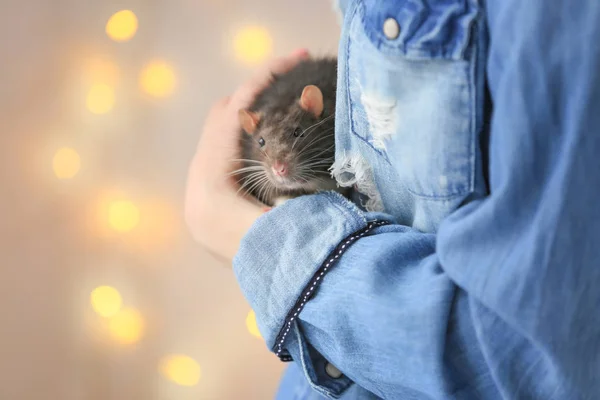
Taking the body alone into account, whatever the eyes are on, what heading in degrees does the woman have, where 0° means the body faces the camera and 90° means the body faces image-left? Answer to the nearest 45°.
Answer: approximately 45°
